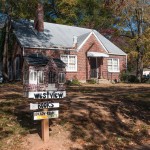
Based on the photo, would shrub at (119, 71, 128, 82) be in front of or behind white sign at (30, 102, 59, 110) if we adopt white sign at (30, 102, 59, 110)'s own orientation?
behind

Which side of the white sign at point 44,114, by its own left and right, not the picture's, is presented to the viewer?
front

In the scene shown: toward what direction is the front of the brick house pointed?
toward the camera

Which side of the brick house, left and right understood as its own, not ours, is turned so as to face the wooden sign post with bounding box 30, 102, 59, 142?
front

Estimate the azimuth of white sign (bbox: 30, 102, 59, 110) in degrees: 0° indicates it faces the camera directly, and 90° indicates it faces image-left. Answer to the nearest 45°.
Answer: approximately 0°

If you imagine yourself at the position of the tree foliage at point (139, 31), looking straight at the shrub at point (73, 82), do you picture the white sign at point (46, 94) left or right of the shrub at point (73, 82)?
left

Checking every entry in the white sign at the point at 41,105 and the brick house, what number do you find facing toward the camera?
2

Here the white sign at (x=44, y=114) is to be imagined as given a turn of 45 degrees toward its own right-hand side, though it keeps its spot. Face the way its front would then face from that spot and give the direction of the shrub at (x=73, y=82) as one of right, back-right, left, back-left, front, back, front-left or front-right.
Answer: back-right

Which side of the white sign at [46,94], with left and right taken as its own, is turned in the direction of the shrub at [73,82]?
back
